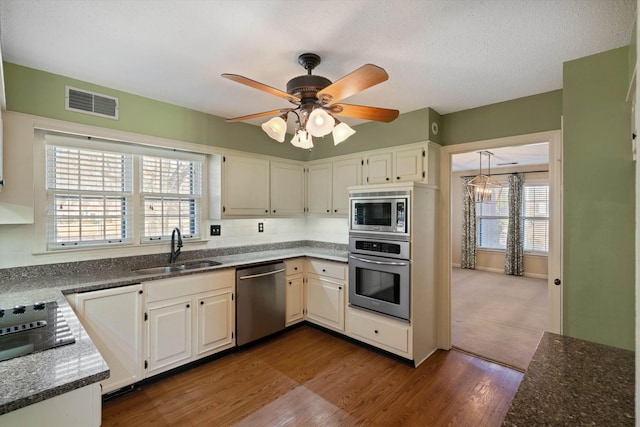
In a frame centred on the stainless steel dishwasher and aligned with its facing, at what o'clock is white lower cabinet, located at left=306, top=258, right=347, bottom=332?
The white lower cabinet is roughly at 10 o'clock from the stainless steel dishwasher.

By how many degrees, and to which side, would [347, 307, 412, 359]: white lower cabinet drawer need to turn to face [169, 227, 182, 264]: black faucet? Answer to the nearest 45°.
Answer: approximately 45° to its right

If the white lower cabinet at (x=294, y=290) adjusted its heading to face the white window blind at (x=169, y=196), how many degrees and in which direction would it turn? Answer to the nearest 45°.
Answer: approximately 135° to its right

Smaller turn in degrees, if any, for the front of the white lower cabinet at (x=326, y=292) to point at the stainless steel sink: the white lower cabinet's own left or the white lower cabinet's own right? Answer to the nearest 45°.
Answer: approximately 45° to the white lower cabinet's own right

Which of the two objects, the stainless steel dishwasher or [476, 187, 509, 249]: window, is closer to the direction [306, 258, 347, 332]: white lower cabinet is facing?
the stainless steel dishwasher

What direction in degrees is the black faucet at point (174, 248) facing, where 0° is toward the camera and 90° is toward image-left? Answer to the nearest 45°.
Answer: approximately 315°
